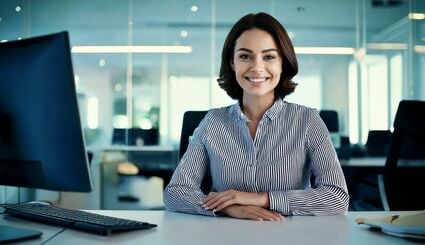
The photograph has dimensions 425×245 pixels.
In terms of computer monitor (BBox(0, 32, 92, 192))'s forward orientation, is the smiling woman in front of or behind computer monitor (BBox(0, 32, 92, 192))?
in front

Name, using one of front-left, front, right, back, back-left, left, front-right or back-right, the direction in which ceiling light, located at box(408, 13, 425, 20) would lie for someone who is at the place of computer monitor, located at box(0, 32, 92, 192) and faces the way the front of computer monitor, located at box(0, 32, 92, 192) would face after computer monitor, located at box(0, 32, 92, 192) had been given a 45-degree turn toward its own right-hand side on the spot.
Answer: front-left

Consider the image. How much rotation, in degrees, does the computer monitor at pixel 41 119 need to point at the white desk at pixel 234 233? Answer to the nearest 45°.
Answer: approximately 45° to its right
